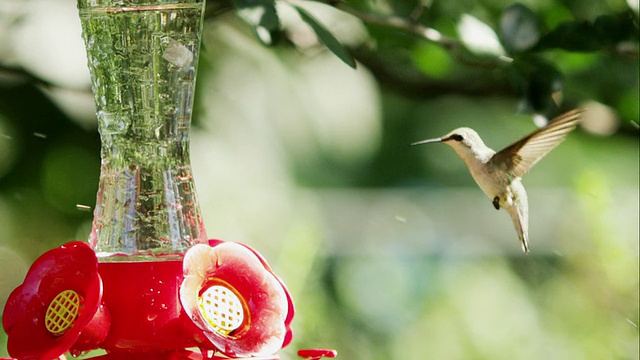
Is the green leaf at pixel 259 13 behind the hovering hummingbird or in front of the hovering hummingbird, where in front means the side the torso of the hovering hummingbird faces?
in front

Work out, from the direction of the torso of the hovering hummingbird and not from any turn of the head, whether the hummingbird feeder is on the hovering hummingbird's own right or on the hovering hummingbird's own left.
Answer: on the hovering hummingbird's own left

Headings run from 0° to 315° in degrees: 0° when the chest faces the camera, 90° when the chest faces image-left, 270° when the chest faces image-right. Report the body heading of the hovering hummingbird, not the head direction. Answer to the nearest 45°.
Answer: approximately 90°
